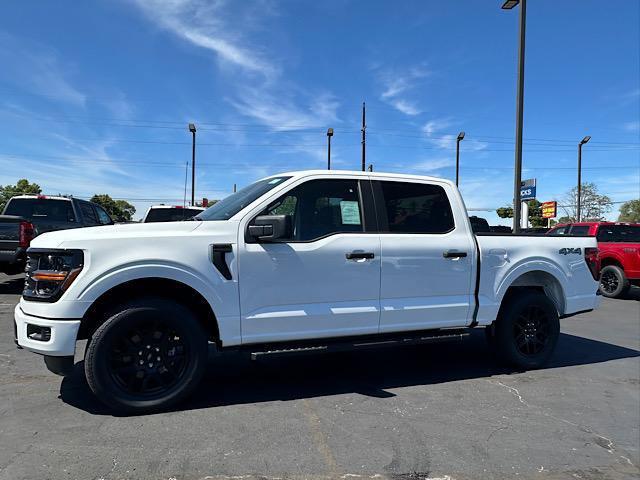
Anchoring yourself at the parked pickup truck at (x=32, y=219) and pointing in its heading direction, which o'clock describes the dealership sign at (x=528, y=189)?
The dealership sign is roughly at 2 o'clock from the parked pickup truck.

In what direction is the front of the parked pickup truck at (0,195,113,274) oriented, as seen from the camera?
facing away from the viewer and to the right of the viewer

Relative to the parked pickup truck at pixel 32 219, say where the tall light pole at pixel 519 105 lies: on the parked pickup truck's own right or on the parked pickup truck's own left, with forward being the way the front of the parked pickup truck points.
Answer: on the parked pickup truck's own right

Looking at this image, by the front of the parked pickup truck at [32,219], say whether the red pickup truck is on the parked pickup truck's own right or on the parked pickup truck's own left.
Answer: on the parked pickup truck's own right

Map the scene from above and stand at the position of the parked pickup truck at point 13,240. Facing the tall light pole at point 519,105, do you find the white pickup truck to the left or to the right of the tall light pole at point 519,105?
right

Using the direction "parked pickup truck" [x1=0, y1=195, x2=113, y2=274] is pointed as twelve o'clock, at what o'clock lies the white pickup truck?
The white pickup truck is roughly at 4 o'clock from the parked pickup truck.

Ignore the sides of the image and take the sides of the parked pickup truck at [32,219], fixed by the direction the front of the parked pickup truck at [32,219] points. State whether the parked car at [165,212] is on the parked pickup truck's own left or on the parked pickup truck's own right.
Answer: on the parked pickup truck's own right
